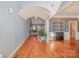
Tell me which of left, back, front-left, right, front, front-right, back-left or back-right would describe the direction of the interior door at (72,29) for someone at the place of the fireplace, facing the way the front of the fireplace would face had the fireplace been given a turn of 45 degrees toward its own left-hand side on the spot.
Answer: left

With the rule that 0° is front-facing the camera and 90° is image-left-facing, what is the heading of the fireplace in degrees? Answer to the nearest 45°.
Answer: approximately 0°
